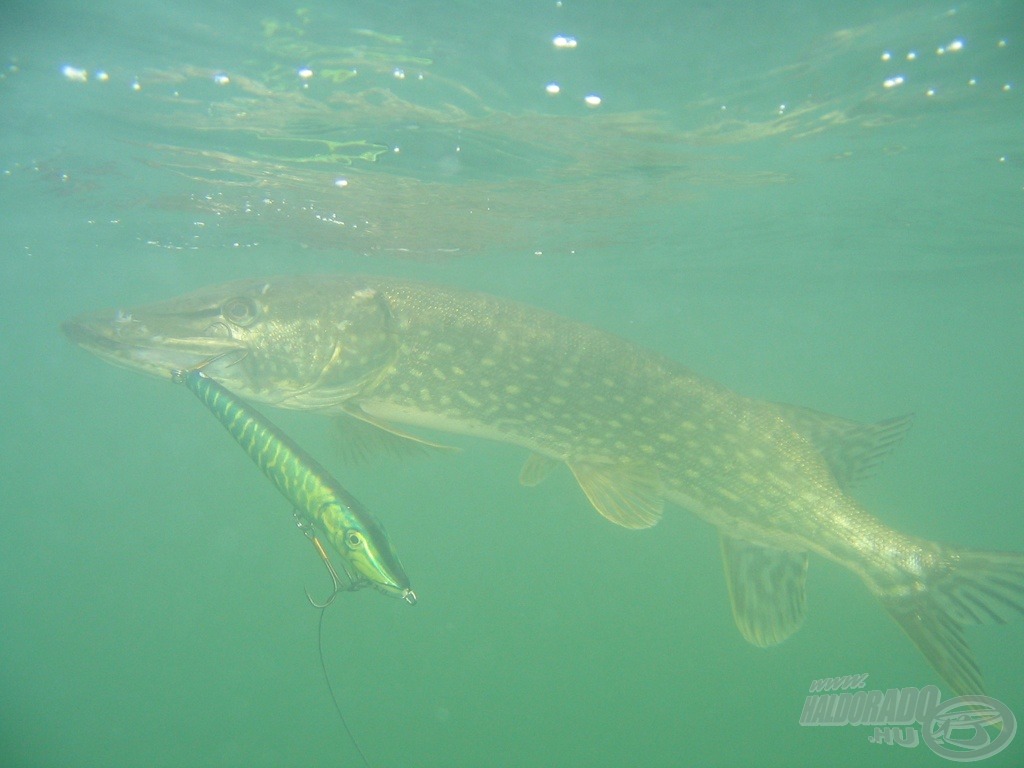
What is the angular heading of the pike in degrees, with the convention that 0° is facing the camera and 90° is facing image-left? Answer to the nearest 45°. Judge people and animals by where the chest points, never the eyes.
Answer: approximately 90°
